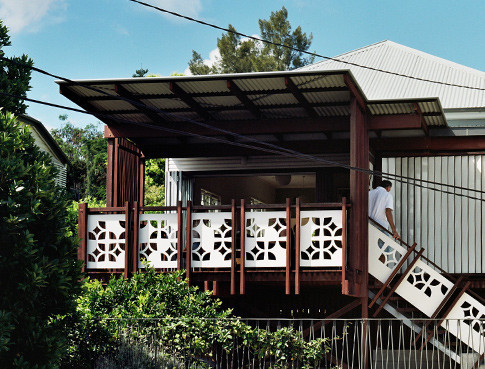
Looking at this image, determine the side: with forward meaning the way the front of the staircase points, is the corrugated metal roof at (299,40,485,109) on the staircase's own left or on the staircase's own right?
on the staircase's own left

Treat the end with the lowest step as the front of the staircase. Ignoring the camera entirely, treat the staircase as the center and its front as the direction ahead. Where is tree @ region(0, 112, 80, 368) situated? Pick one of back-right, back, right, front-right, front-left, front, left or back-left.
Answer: back-right

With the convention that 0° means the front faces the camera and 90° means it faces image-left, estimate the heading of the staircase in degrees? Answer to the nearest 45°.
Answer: approximately 270°

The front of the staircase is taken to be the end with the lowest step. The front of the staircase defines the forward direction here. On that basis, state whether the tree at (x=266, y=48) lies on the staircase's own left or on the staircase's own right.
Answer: on the staircase's own left

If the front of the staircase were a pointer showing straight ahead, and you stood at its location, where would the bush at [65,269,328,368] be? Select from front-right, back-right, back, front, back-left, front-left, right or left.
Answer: back-right
